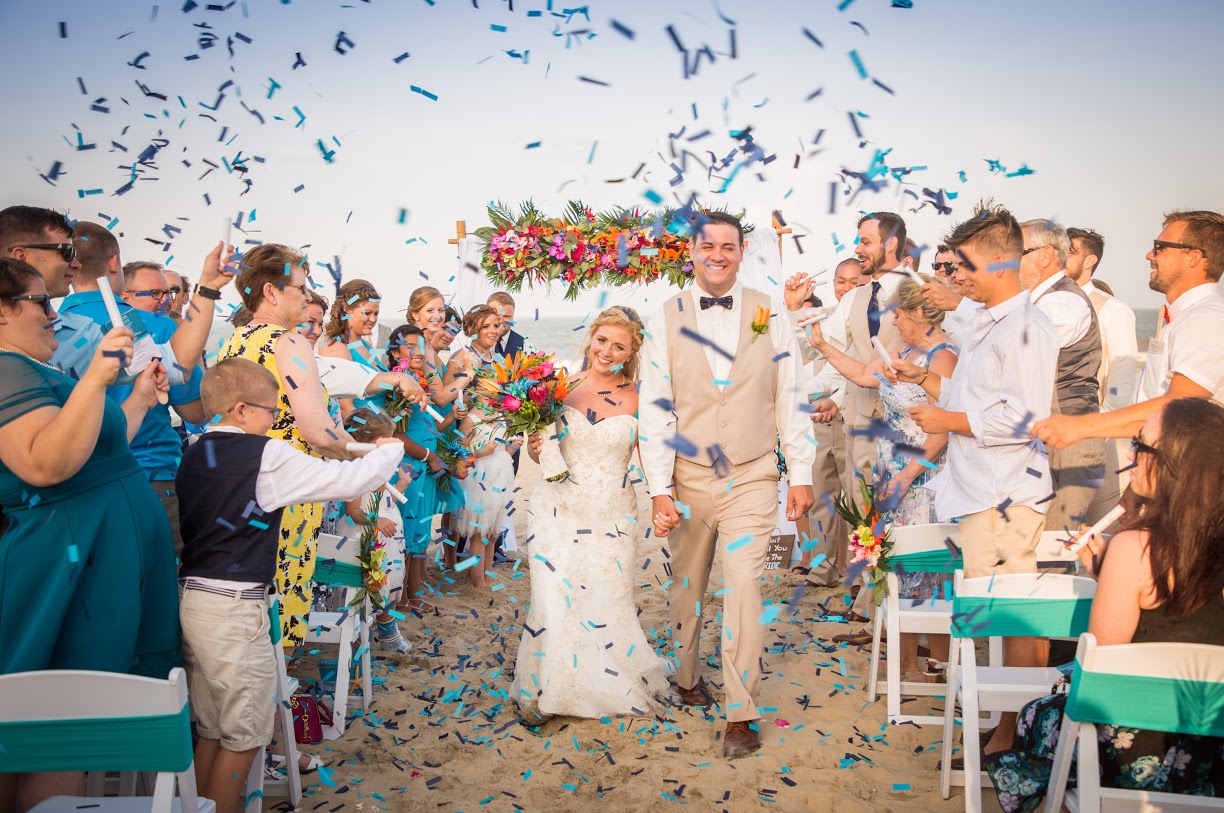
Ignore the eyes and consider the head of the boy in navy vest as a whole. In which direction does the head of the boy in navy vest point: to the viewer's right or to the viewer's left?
to the viewer's right

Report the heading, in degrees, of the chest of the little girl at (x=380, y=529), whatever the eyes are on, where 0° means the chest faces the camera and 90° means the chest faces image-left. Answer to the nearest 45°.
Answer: approximately 270°

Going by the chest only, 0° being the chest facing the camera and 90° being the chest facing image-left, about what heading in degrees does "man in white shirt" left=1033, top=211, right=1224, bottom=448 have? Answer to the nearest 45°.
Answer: approximately 90°

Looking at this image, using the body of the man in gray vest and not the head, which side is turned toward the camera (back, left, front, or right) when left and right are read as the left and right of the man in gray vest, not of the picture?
left

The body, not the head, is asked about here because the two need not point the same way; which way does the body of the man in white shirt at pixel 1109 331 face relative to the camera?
to the viewer's left

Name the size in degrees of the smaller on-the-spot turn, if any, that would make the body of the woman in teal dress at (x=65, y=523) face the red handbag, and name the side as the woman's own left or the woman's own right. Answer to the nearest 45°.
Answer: approximately 45° to the woman's own left

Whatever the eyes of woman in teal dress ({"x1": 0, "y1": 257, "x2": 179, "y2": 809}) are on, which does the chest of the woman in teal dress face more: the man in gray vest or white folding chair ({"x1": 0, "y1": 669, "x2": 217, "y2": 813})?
the man in gray vest

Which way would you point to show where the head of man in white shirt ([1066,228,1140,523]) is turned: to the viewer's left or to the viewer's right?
to the viewer's left

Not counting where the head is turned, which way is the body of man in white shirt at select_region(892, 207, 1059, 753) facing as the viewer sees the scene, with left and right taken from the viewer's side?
facing to the left of the viewer

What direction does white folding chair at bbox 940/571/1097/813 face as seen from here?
away from the camera

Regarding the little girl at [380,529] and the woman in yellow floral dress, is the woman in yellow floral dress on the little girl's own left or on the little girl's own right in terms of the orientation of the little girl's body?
on the little girl's own right

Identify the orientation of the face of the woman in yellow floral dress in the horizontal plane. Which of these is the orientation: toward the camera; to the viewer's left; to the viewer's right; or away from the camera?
to the viewer's right

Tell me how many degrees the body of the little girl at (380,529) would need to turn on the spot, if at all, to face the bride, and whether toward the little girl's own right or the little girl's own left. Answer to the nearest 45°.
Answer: approximately 45° to the little girl's own right
